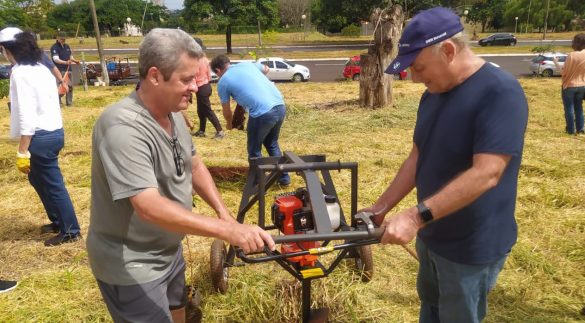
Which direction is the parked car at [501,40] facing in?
to the viewer's left

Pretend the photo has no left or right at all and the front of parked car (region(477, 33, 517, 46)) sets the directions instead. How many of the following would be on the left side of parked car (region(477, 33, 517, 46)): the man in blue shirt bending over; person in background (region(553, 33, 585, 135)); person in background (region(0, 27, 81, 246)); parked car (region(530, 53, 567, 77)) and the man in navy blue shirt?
5

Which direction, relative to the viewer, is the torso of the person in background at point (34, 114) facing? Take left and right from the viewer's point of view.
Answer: facing to the left of the viewer

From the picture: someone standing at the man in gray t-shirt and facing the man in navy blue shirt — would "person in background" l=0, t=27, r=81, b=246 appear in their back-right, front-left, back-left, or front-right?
back-left

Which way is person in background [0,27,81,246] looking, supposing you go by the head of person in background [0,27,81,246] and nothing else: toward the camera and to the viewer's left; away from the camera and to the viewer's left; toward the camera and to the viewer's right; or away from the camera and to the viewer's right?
away from the camera and to the viewer's left

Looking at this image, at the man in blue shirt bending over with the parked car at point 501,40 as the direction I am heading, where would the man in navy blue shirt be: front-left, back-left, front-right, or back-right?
back-right

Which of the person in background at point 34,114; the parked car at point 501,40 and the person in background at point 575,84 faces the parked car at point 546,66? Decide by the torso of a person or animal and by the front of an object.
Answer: the person in background at point 575,84

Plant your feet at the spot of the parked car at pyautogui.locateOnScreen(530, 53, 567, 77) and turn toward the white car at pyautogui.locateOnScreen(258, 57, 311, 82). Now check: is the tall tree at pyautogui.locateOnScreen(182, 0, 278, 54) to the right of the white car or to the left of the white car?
right

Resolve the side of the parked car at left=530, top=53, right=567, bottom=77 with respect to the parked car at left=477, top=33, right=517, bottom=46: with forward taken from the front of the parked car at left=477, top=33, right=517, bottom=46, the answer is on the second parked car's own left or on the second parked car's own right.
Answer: on the second parked car's own left
